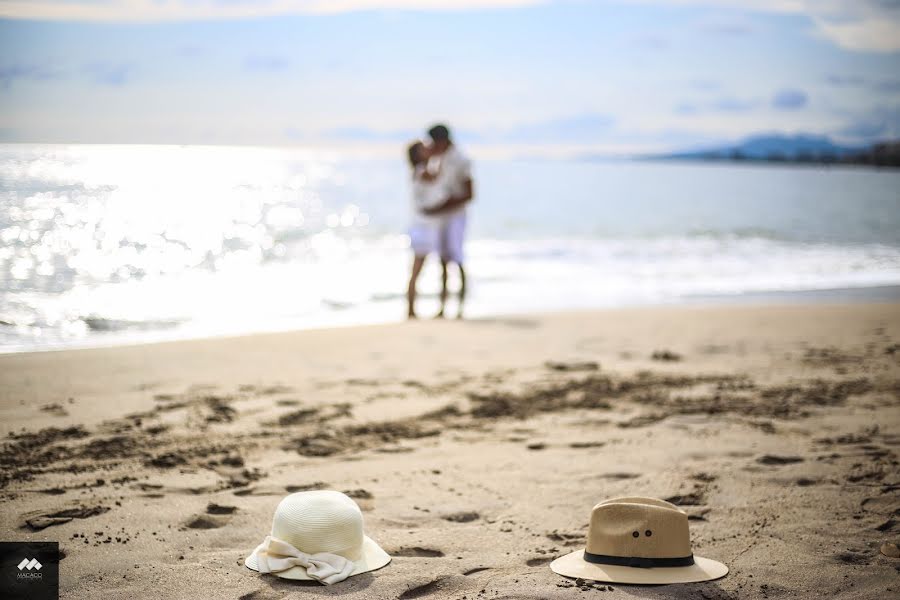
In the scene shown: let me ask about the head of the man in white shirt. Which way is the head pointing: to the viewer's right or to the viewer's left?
to the viewer's left

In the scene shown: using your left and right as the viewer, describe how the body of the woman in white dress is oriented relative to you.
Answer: facing to the right of the viewer

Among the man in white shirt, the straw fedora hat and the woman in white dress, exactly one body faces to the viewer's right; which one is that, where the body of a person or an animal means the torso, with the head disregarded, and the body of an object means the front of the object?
the woman in white dress

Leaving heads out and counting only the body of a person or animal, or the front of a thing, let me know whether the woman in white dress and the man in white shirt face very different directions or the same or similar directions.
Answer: very different directions

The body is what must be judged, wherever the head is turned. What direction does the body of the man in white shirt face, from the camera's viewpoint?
to the viewer's left
